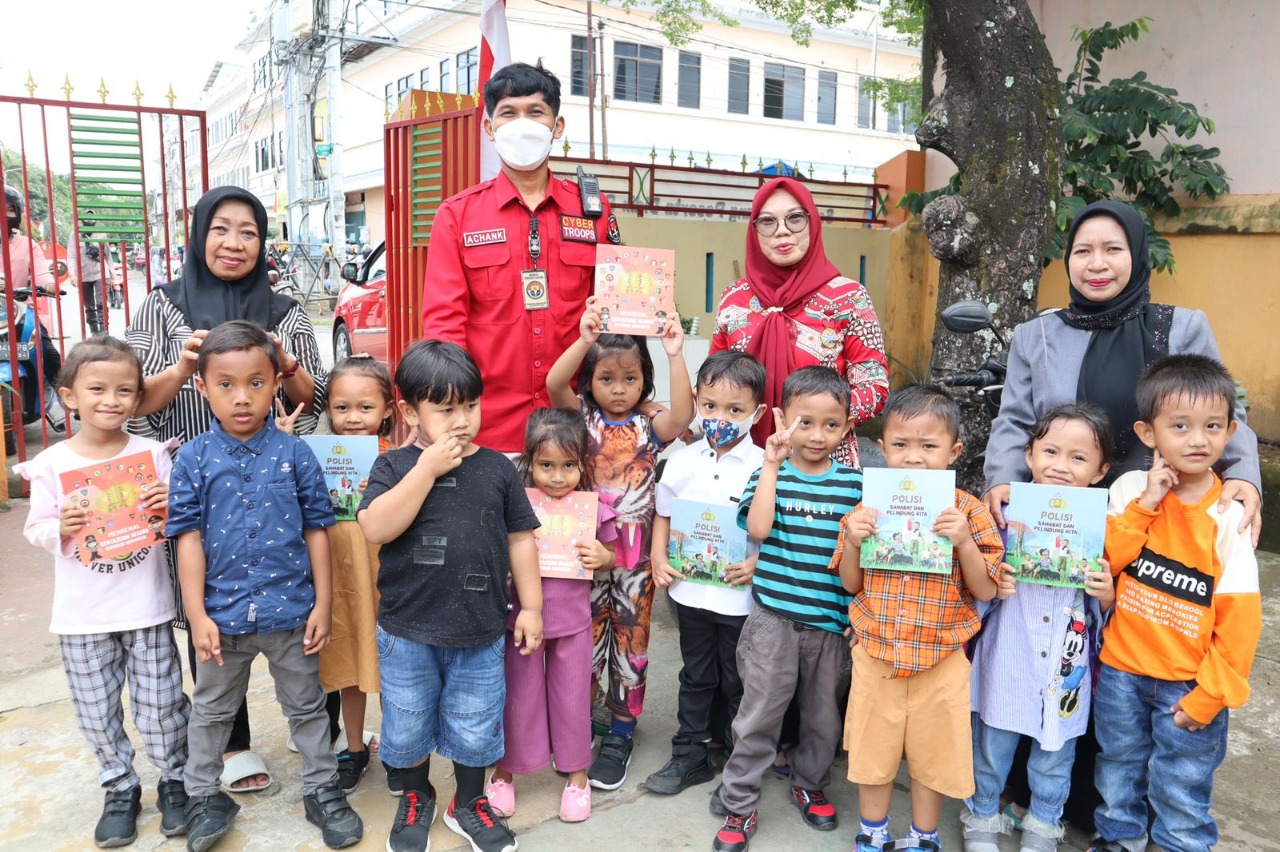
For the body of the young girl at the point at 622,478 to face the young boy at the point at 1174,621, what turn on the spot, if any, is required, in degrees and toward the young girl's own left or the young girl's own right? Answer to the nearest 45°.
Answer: approximately 45° to the young girl's own left

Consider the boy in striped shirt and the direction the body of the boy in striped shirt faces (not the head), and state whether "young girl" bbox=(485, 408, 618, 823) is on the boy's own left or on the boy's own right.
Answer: on the boy's own right

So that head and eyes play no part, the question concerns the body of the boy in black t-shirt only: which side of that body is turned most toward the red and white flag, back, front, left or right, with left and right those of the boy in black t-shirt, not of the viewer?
back

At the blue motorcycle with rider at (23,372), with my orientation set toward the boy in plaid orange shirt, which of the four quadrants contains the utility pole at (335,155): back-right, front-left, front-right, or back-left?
back-left

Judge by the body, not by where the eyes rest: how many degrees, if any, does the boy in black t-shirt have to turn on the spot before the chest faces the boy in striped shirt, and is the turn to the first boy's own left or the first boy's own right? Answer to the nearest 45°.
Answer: approximately 90° to the first boy's own left

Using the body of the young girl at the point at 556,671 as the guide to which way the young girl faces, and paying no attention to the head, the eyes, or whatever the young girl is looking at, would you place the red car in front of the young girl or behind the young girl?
behind

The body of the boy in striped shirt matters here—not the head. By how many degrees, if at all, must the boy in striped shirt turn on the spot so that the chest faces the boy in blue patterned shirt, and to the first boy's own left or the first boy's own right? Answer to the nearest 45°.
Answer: approximately 90° to the first boy's own right

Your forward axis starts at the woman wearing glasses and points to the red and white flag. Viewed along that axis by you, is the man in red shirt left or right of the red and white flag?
left

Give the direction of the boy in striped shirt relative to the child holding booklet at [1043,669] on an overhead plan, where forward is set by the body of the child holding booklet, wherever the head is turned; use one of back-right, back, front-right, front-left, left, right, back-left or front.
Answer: right
